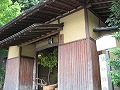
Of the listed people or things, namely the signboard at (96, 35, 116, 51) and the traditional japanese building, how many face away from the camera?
0

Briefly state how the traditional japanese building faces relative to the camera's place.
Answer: facing the viewer and to the left of the viewer

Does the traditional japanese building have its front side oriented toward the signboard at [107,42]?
no

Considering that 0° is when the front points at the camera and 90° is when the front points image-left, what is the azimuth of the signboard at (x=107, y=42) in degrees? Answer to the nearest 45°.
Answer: approximately 45°

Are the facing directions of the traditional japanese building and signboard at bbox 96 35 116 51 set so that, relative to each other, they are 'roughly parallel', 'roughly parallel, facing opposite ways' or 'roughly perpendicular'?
roughly parallel
